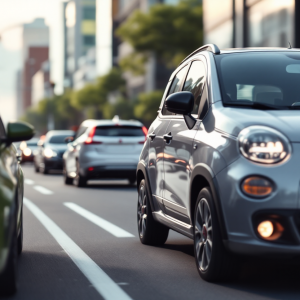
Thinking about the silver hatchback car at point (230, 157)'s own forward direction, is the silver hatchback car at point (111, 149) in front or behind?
behind

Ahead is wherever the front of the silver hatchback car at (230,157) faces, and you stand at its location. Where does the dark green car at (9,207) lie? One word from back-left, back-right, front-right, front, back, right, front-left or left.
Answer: right

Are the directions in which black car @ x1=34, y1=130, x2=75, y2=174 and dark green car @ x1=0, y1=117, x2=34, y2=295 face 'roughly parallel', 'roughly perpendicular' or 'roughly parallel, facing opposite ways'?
roughly parallel

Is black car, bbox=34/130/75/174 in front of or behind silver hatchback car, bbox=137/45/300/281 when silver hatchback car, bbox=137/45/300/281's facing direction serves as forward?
behind

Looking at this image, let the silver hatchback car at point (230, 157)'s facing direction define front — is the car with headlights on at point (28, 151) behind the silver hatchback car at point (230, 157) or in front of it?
behind

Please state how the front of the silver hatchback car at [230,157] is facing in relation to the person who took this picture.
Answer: facing the viewer and to the right of the viewer
